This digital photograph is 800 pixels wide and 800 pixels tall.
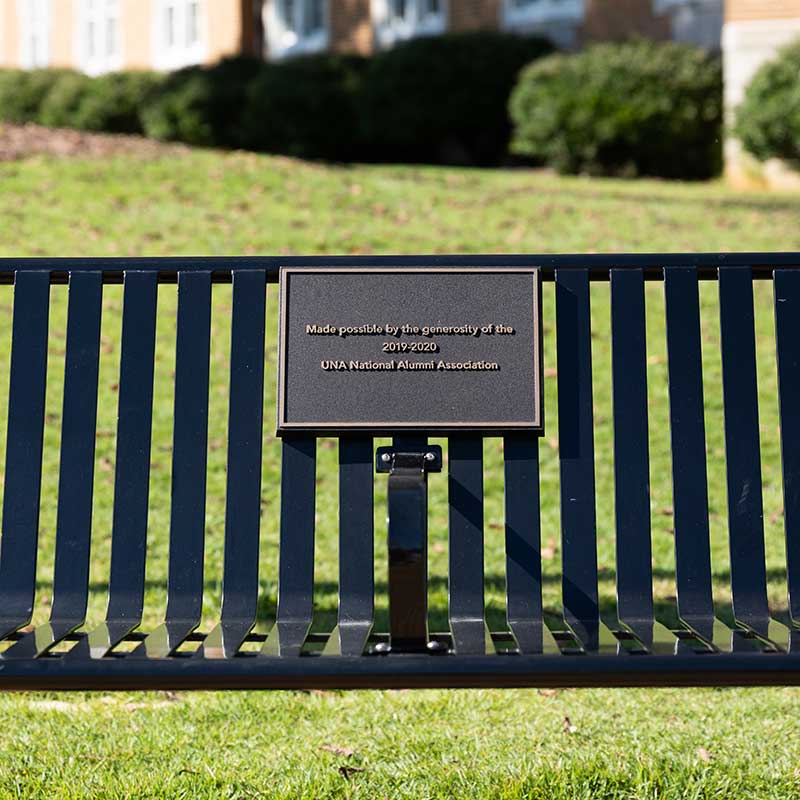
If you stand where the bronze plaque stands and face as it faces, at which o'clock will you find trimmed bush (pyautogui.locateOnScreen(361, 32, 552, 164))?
The trimmed bush is roughly at 6 o'clock from the bronze plaque.

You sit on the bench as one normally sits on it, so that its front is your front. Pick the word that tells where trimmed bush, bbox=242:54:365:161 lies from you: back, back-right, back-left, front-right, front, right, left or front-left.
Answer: back

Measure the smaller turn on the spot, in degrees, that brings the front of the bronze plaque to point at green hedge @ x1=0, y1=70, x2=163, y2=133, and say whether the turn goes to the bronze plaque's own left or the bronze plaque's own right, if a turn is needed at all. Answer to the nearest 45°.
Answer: approximately 180°

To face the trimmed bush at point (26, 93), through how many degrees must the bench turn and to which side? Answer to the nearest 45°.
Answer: approximately 180°

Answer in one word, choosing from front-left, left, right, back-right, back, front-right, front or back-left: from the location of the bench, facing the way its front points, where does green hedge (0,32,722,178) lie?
back

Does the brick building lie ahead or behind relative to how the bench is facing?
behind

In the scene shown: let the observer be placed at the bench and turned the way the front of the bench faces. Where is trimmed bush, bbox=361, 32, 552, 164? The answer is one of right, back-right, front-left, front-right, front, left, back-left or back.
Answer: back

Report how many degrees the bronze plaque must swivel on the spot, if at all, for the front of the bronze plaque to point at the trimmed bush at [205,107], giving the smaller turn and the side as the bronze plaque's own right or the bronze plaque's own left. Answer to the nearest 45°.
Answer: approximately 180°

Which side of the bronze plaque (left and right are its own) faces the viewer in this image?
front
